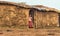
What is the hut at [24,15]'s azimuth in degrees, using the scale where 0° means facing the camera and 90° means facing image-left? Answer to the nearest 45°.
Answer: approximately 0°
